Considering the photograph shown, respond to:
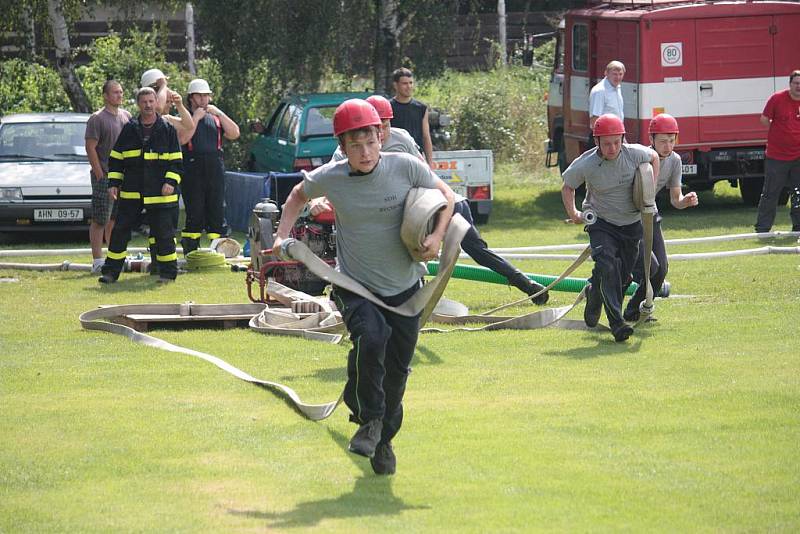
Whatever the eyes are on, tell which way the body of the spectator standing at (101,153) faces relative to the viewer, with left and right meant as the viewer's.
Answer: facing the viewer and to the right of the viewer

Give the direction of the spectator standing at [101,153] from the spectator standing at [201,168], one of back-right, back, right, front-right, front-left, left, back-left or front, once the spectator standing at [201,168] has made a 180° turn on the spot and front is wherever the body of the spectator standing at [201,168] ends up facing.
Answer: left

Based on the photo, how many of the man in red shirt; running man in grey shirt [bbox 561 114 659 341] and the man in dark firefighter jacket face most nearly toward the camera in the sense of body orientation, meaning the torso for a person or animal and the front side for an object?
3

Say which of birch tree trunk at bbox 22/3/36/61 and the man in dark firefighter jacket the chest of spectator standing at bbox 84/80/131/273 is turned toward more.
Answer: the man in dark firefighter jacket

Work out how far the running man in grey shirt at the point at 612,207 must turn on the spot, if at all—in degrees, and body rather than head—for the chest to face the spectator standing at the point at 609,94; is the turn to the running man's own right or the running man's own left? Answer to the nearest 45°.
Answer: approximately 180°

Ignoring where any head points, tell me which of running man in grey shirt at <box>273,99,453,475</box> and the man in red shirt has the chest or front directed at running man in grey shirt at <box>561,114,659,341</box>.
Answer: the man in red shirt

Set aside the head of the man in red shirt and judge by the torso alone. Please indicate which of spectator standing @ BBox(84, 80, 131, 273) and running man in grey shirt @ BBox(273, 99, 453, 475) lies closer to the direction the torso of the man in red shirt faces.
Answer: the running man in grey shirt

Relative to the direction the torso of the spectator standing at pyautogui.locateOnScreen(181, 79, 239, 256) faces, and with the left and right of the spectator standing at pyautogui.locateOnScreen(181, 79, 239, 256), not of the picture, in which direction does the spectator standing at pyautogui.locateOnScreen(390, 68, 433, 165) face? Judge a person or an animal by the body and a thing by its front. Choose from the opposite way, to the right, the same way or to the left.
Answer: the same way

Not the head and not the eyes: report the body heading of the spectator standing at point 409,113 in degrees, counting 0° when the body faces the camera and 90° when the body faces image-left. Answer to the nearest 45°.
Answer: approximately 0°

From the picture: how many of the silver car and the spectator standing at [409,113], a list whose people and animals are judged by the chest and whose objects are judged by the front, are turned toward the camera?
2

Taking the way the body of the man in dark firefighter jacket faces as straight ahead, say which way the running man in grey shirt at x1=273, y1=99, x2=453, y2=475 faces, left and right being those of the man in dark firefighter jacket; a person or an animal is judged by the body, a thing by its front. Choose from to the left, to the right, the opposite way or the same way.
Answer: the same way

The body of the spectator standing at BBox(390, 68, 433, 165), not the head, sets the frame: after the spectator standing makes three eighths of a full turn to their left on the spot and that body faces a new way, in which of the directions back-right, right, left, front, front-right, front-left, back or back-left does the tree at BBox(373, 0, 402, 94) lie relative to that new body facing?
front-left

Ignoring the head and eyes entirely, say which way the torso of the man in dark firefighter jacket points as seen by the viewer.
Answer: toward the camera

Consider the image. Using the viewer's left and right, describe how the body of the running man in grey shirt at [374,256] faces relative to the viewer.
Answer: facing the viewer

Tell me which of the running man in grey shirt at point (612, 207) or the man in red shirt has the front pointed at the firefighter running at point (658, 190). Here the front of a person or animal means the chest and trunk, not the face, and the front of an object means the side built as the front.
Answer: the man in red shirt

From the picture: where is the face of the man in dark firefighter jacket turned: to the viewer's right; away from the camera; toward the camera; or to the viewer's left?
toward the camera

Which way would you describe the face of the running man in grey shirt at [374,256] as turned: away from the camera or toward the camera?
toward the camera

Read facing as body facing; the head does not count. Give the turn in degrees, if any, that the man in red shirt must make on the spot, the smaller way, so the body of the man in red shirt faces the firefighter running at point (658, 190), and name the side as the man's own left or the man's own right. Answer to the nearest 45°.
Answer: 0° — they already face them
